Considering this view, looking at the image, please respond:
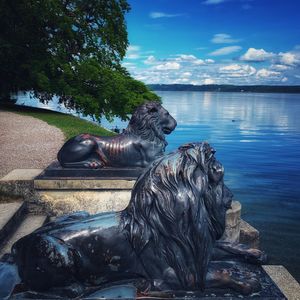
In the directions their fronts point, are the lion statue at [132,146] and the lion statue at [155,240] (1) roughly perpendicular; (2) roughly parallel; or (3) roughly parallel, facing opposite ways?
roughly parallel

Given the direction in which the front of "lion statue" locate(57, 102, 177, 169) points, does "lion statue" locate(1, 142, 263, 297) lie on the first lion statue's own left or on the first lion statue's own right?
on the first lion statue's own right

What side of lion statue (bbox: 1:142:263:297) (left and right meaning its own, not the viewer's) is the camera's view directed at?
right

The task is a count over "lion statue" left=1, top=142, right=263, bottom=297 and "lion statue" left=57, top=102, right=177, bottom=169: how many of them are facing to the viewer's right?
2

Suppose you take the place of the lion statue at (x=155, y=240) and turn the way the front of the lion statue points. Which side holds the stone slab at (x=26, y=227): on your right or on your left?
on your left

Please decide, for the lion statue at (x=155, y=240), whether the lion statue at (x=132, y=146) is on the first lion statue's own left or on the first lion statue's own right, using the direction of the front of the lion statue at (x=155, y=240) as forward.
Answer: on the first lion statue's own left

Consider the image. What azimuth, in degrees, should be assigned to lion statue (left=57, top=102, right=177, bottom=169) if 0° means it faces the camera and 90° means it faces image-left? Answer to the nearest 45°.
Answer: approximately 270°

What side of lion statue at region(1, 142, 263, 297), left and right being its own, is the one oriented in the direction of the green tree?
left

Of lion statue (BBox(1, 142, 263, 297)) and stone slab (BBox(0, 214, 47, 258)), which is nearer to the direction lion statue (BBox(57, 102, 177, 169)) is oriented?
the lion statue

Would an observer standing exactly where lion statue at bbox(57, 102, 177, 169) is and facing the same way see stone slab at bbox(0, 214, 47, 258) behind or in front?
behind

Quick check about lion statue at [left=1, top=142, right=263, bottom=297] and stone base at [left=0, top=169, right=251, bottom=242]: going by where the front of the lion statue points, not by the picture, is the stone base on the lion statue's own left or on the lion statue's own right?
on the lion statue's own left
